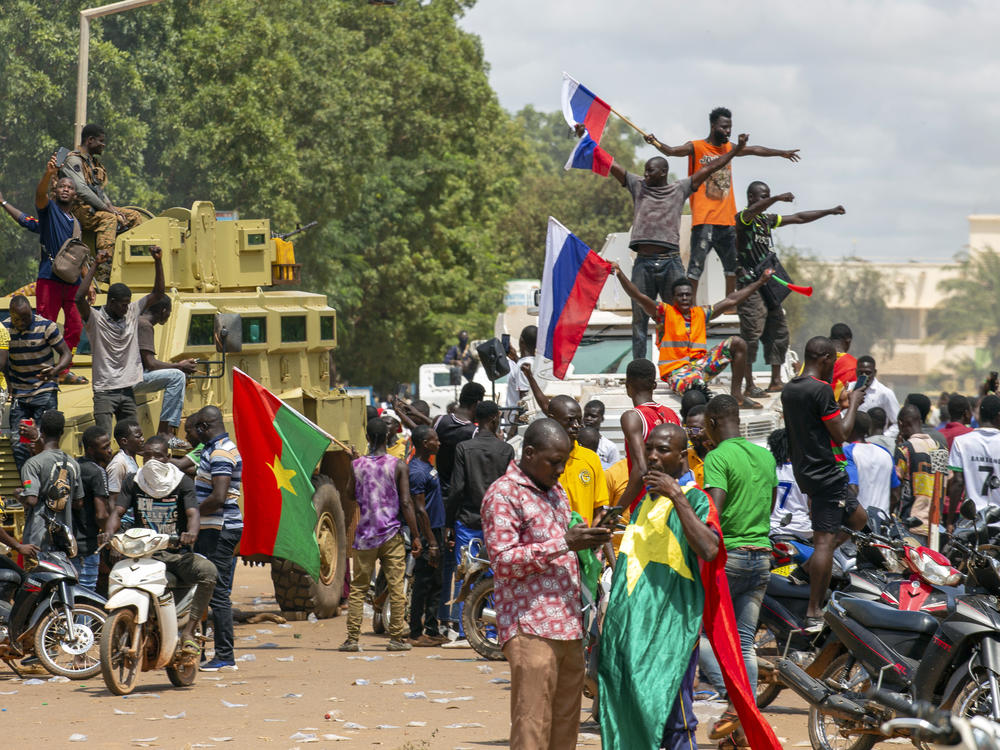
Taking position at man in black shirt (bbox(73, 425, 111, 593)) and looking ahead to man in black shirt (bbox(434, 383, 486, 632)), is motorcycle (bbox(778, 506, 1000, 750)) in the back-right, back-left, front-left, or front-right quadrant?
front-right

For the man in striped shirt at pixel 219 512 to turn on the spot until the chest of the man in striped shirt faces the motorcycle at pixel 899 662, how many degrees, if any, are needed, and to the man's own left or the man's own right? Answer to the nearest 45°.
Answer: approximately 135° to the man's own left

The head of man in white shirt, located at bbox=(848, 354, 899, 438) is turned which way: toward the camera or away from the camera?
toward the camera

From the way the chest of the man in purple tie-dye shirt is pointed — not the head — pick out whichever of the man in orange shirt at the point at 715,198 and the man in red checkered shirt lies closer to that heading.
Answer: the man in orange shirt

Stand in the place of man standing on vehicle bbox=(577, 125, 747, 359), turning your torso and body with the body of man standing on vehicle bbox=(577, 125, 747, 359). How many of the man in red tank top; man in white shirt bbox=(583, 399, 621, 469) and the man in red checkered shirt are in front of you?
3

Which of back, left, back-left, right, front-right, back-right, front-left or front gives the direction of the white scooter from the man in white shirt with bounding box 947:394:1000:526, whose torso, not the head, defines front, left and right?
back-left

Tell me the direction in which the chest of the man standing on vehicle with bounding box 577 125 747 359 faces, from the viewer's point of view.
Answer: toward the camera

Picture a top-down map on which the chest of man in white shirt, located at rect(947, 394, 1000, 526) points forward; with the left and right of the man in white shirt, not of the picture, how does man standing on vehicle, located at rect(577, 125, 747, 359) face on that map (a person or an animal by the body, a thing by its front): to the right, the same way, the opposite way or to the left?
the opposite way

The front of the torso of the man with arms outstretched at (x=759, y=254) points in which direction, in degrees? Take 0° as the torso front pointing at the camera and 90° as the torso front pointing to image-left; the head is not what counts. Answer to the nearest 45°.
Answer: approximately 315°

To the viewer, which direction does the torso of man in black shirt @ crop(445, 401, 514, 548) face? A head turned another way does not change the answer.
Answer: away from the camera

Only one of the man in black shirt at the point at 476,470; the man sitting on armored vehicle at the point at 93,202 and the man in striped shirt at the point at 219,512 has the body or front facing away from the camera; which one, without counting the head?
the man in black shirt

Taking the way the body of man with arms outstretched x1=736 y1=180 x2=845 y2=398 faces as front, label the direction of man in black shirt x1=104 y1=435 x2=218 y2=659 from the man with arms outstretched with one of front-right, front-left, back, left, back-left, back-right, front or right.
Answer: right

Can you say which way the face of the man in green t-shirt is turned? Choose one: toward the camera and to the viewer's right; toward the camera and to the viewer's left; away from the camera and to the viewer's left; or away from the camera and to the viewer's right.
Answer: away from the camera and to the viewer's left
